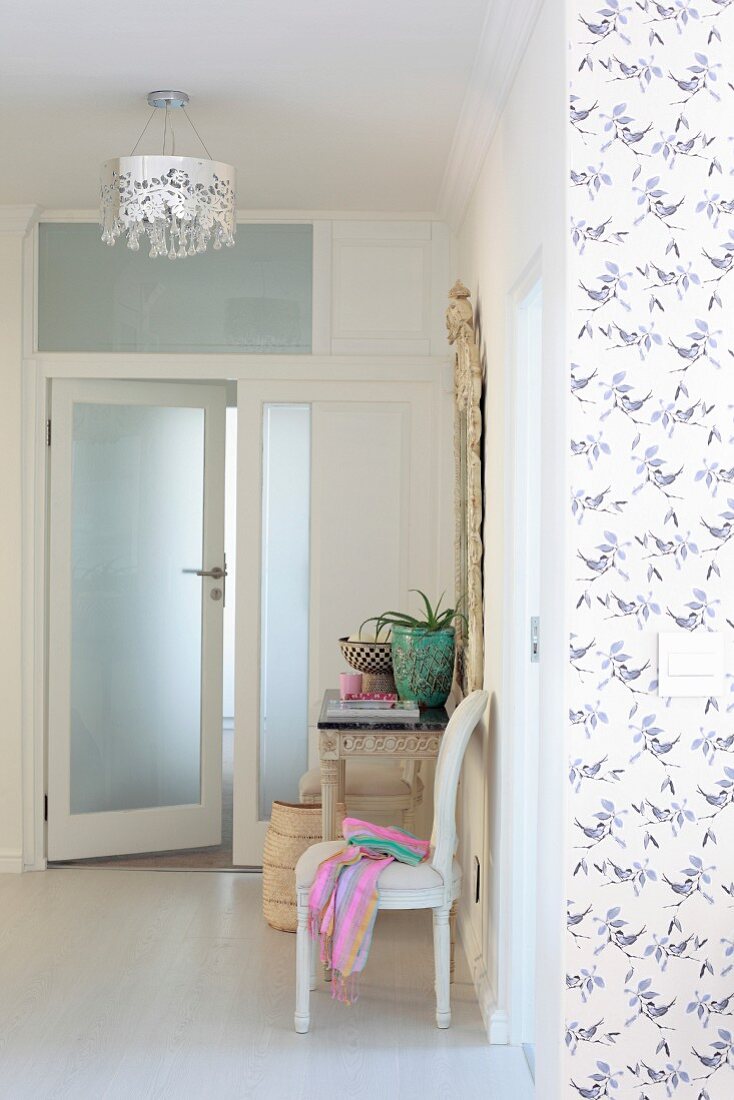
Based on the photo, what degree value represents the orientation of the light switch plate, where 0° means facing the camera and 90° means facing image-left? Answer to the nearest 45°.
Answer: approximately 0°

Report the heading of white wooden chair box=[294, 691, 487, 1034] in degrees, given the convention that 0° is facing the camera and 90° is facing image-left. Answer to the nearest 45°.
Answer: approximately 90°

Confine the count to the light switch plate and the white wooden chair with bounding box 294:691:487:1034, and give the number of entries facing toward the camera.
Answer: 1

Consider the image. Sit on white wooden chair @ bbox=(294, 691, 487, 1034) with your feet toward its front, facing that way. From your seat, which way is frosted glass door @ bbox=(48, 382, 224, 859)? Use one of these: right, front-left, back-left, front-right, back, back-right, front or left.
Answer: front-right

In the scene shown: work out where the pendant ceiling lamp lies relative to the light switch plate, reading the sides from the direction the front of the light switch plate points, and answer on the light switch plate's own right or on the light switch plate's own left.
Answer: on the light switch plate's own right

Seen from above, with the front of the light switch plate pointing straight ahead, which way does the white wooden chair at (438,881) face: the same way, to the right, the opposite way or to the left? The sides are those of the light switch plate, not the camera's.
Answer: to the right

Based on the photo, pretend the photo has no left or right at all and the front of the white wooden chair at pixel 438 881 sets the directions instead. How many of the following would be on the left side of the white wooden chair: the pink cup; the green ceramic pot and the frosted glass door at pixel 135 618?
0

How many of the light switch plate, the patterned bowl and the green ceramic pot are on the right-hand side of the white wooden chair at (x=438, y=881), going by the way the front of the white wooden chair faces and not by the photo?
2

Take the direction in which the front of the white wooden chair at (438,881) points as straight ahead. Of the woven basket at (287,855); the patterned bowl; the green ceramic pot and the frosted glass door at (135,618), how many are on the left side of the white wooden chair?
0

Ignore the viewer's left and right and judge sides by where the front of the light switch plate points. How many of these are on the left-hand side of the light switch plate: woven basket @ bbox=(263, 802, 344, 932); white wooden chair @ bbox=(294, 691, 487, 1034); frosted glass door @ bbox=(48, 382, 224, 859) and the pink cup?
0

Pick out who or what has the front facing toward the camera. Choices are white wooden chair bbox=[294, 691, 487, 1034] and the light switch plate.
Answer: the light switch plate

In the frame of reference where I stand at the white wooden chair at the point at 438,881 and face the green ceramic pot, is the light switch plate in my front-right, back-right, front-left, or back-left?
back-right

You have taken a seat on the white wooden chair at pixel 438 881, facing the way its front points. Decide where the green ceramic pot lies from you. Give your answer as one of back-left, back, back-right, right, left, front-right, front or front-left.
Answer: right

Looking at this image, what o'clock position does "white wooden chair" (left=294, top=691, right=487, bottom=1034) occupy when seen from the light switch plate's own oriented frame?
The white wooden chair is roughly at 5 o'clock from the light switch plate.

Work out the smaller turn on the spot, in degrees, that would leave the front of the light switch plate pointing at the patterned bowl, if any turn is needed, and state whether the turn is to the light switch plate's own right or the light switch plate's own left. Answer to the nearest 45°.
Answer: approximately 135° to the light switch plate's own right

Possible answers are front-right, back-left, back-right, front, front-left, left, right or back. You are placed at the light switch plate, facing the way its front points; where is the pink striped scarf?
back-right
